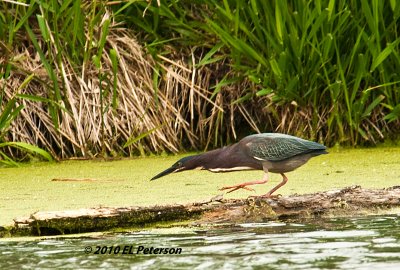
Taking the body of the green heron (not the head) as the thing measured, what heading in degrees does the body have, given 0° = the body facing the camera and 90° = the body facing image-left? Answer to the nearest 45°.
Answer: approximately 90°
